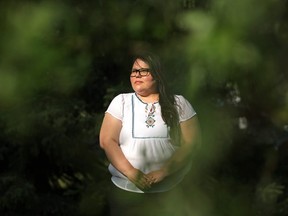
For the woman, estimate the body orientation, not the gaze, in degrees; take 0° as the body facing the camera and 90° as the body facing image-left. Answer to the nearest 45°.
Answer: approximately 0°
